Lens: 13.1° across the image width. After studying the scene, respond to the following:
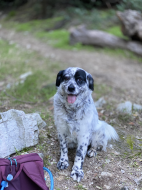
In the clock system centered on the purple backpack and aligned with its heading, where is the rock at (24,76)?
The rock is roughly at 6 o'clock from the purple backpack.

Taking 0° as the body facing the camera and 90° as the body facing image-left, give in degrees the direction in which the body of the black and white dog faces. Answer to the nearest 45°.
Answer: approximately 45°

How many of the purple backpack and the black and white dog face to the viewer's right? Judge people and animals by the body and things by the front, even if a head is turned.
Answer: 0

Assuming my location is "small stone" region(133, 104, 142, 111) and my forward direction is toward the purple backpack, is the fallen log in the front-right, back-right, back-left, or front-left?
back-right

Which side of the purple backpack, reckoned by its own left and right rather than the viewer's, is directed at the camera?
front

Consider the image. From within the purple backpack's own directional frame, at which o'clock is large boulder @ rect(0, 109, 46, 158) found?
The large boulder is roughly at 6 o'clock from the purple backpack.

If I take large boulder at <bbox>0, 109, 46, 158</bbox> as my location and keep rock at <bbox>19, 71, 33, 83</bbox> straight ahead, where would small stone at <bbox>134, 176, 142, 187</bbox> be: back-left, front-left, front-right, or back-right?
back-right

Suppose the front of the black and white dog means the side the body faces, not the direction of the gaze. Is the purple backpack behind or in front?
in front
